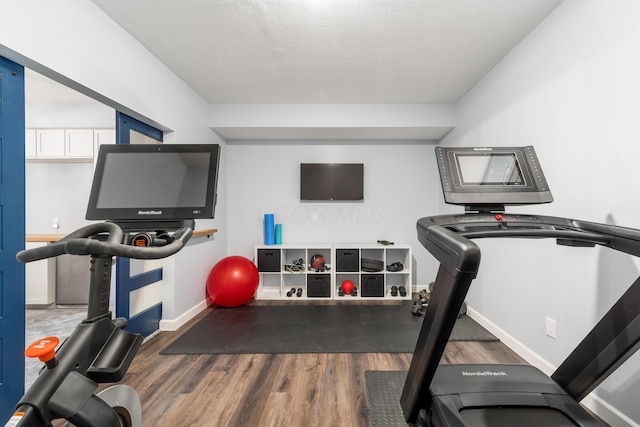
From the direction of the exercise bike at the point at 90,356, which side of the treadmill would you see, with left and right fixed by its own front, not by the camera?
left

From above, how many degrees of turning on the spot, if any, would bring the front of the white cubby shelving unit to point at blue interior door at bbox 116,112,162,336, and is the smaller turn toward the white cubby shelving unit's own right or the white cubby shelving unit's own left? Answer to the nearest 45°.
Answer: approximately 45° to the white cubby shelving unit's own right

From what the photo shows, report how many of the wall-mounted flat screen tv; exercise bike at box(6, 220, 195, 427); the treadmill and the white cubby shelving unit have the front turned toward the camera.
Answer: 2

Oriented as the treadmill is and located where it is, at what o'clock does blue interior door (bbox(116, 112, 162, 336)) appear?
The blue interior door is roughly at 10 o'clock from the treadmill.

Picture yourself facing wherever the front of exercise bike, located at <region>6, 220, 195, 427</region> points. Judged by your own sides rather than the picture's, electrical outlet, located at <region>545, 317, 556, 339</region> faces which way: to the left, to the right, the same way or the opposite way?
to the left

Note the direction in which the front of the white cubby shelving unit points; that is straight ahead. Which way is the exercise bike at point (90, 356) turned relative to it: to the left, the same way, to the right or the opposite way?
the opposite way

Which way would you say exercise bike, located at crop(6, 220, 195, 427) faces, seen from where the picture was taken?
facing away from the viewer and to the right of the viewer

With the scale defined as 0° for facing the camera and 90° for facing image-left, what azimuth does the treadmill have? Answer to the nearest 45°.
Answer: approximately 135°

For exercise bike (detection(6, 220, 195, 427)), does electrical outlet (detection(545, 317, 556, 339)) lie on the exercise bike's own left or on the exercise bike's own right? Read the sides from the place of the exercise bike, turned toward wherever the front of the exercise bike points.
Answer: on the exercise bike's own right
